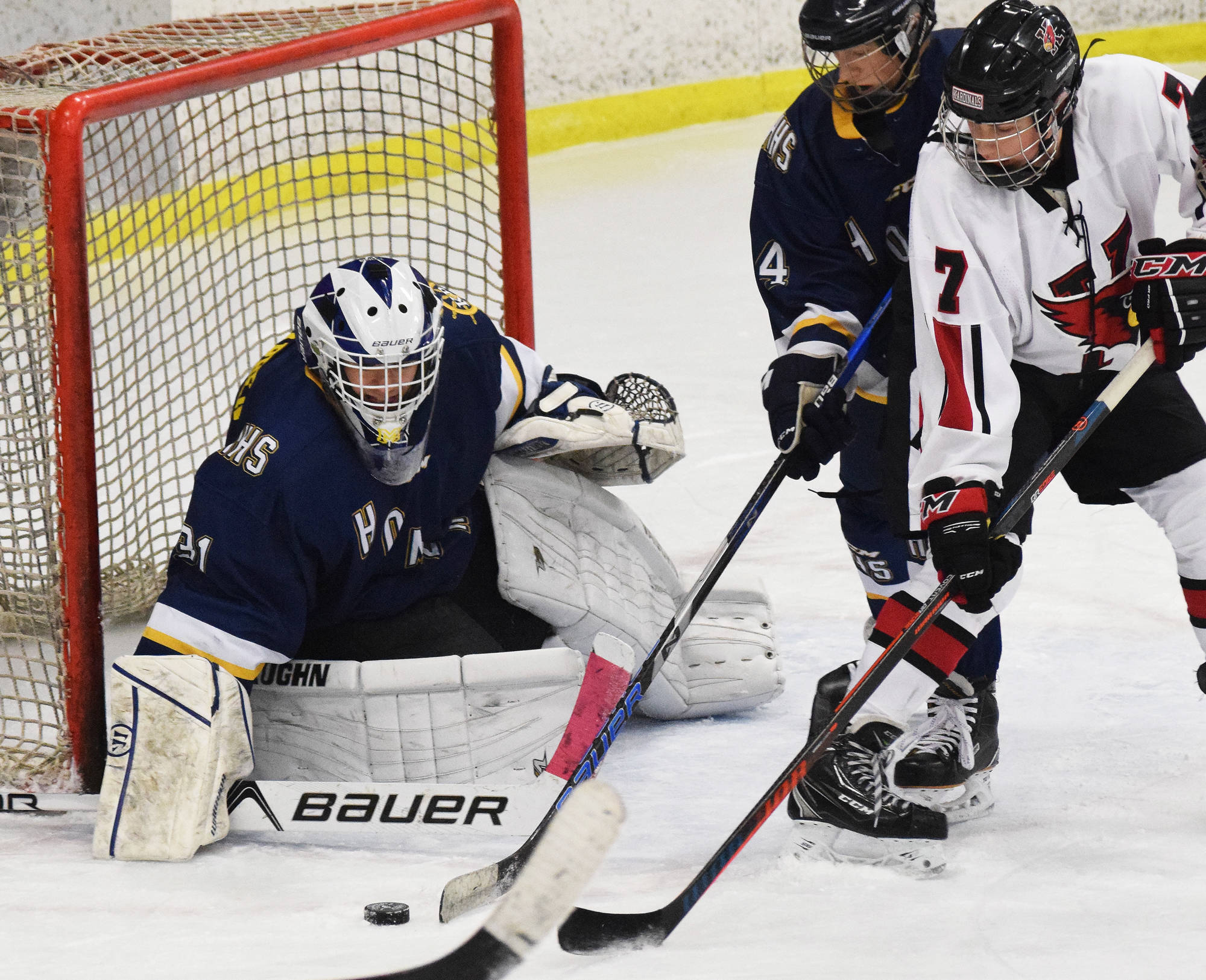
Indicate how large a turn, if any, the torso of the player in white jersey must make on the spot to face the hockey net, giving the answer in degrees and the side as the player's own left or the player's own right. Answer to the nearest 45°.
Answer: approximately 90° to the player's own right

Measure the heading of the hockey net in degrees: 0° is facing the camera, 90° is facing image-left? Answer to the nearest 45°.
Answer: approximately 315°

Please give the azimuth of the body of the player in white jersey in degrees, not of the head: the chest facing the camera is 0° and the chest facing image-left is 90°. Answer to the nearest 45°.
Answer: approximately 0°

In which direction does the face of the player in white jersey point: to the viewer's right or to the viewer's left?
to the viewer's left

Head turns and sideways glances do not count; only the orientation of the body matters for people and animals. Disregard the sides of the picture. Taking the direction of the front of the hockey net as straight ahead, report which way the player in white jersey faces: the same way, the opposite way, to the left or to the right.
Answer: to the right

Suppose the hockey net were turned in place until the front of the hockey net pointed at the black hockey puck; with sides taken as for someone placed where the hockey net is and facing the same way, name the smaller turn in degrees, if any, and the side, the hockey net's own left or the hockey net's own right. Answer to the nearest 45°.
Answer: approximately 45° to the hockey net's own right

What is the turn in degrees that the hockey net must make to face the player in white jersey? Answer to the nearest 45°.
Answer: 0° — it already faces them
